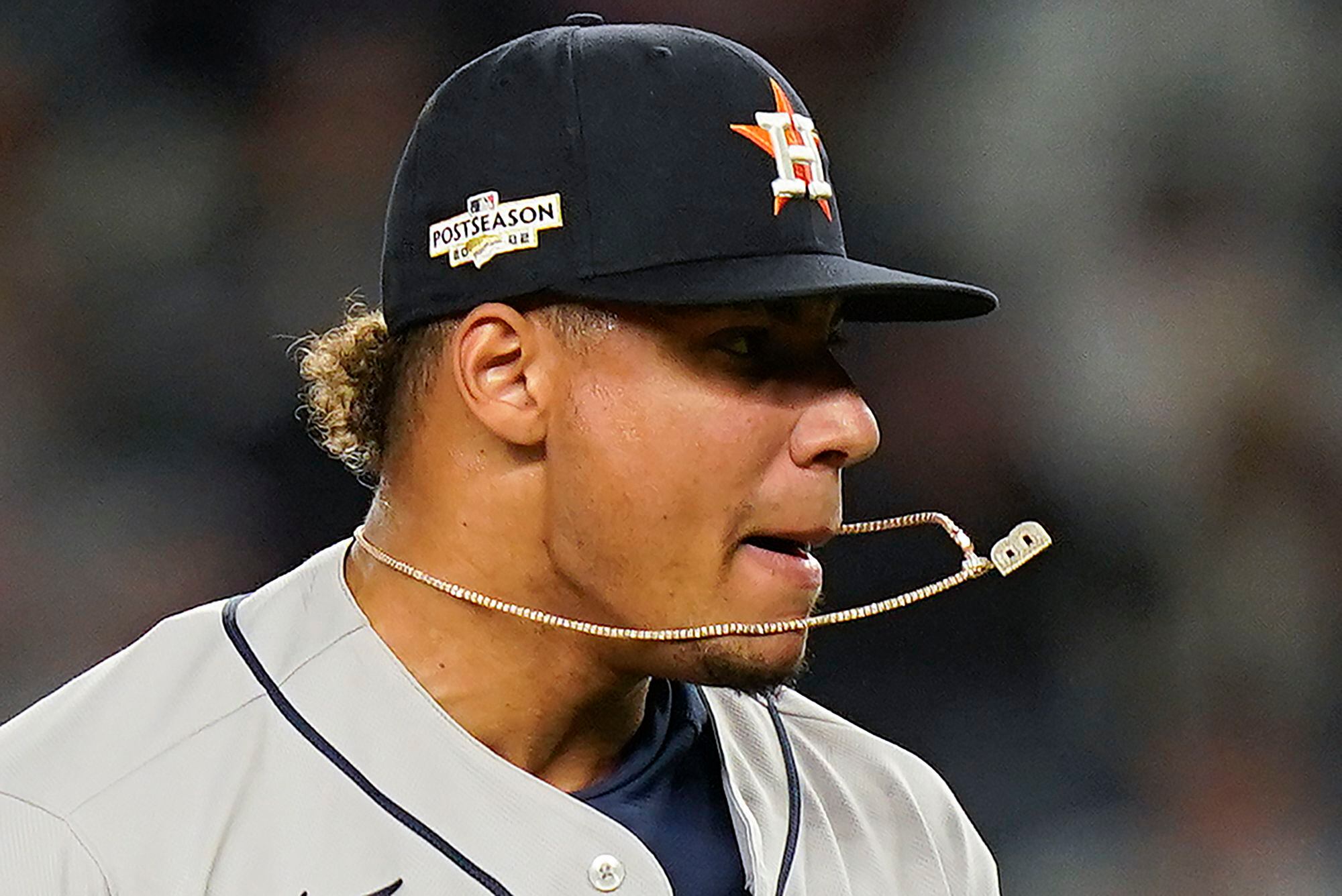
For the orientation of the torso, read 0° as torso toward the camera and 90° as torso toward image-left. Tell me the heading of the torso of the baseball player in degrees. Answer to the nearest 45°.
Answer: approximately 315°

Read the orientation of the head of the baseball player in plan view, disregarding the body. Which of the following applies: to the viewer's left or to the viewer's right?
to the viewer's right
